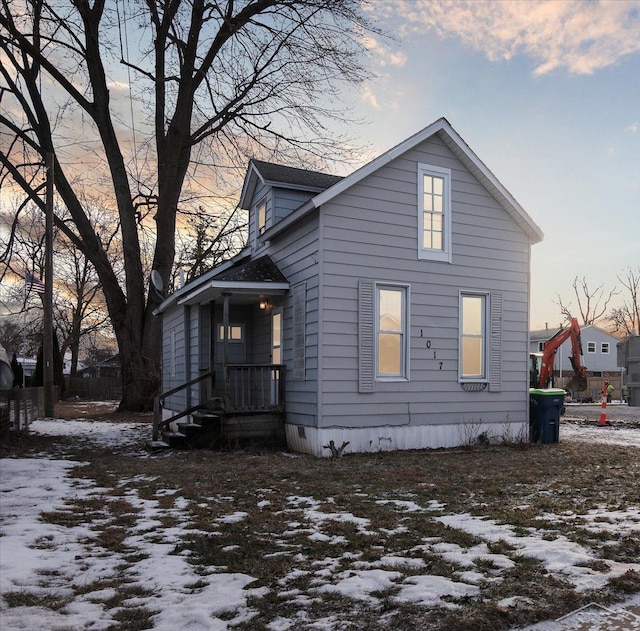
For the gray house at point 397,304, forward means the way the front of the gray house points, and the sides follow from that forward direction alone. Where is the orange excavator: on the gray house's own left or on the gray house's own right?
on the gray house's own left

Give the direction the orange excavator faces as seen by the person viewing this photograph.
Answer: facing to the right of the viewer

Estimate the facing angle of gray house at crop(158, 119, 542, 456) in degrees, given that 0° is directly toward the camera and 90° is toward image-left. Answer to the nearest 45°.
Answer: approximately 315°

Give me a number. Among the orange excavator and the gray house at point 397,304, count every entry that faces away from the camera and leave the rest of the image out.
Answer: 0

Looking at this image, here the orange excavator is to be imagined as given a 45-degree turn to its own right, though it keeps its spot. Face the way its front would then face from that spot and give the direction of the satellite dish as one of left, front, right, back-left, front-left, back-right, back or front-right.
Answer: right

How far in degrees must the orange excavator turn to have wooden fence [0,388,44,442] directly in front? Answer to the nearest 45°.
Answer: approximately 135° to its right
